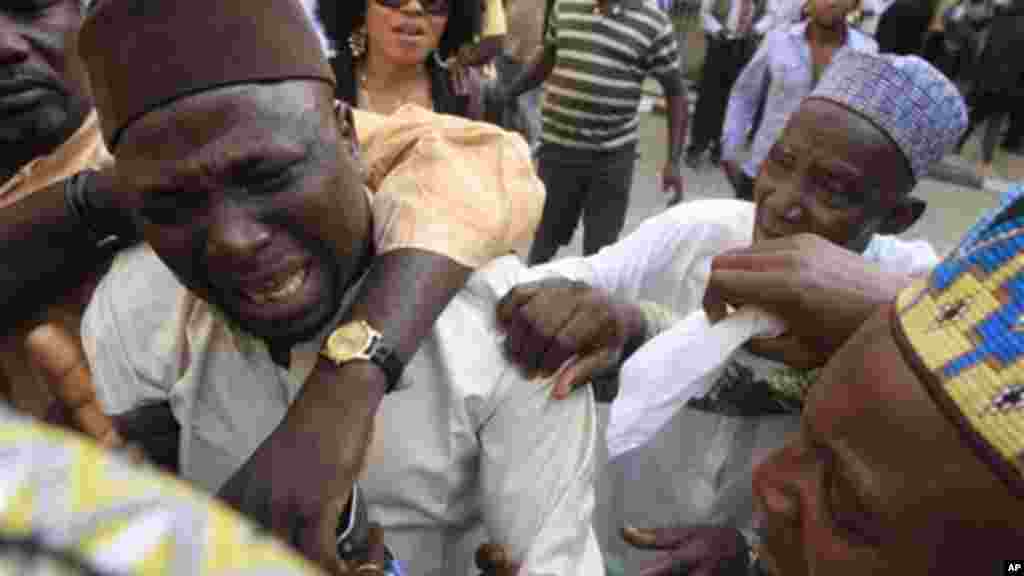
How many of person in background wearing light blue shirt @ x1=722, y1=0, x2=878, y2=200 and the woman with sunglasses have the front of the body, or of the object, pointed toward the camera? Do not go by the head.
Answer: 2

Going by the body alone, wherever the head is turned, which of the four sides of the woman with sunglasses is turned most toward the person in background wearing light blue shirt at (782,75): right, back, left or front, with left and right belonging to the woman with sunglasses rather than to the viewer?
left

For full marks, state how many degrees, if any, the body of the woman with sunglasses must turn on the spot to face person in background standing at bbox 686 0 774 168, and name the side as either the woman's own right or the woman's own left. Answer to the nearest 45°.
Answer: approximately 135° to the woman's own left

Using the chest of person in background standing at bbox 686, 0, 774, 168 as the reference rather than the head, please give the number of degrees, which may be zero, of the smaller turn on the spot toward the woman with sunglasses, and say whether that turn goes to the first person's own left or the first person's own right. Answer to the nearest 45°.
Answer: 0° — they already face them

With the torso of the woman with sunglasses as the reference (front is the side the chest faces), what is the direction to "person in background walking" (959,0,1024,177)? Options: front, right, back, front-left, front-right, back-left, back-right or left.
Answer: back-left

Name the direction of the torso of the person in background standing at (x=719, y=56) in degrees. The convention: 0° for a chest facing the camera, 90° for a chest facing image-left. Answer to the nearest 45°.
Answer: approximately 0°

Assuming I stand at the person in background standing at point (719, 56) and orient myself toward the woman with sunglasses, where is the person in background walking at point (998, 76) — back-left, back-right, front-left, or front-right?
back-left

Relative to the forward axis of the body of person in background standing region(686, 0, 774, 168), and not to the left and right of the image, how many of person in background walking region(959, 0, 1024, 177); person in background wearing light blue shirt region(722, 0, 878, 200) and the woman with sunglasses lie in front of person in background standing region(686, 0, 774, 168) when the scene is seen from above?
2
